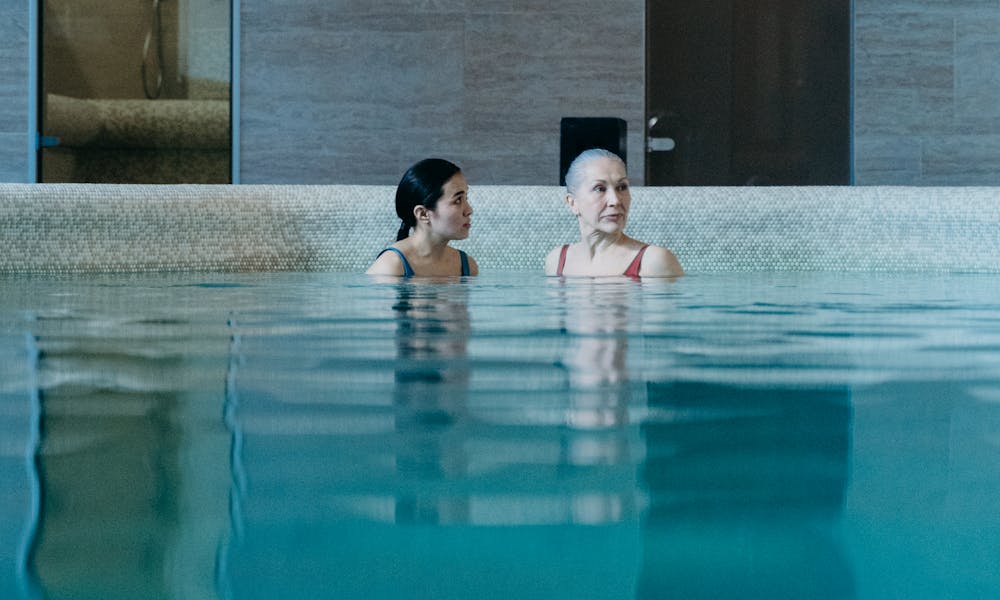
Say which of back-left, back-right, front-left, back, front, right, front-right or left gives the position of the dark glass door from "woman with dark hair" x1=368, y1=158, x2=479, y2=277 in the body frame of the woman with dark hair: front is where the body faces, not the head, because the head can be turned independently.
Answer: left

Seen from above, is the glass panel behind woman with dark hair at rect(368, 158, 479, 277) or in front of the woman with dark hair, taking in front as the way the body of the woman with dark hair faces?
behind

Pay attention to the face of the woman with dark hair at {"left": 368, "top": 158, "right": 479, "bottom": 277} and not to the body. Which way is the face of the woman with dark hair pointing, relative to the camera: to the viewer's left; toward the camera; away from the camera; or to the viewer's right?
to the viewer's right

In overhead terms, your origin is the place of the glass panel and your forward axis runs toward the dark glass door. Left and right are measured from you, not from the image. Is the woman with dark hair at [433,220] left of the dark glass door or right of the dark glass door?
right

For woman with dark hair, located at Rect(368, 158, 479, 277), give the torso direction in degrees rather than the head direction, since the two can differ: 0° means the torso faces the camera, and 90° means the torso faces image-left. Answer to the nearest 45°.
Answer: approximately 315°

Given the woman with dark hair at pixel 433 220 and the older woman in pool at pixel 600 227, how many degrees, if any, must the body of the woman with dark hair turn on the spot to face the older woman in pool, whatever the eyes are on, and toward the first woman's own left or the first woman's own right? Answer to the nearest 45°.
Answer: approximately 45° to the first woman's own left

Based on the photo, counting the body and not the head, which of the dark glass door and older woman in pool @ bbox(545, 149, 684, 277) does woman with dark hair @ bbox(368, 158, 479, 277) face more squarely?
the older woman in pool
